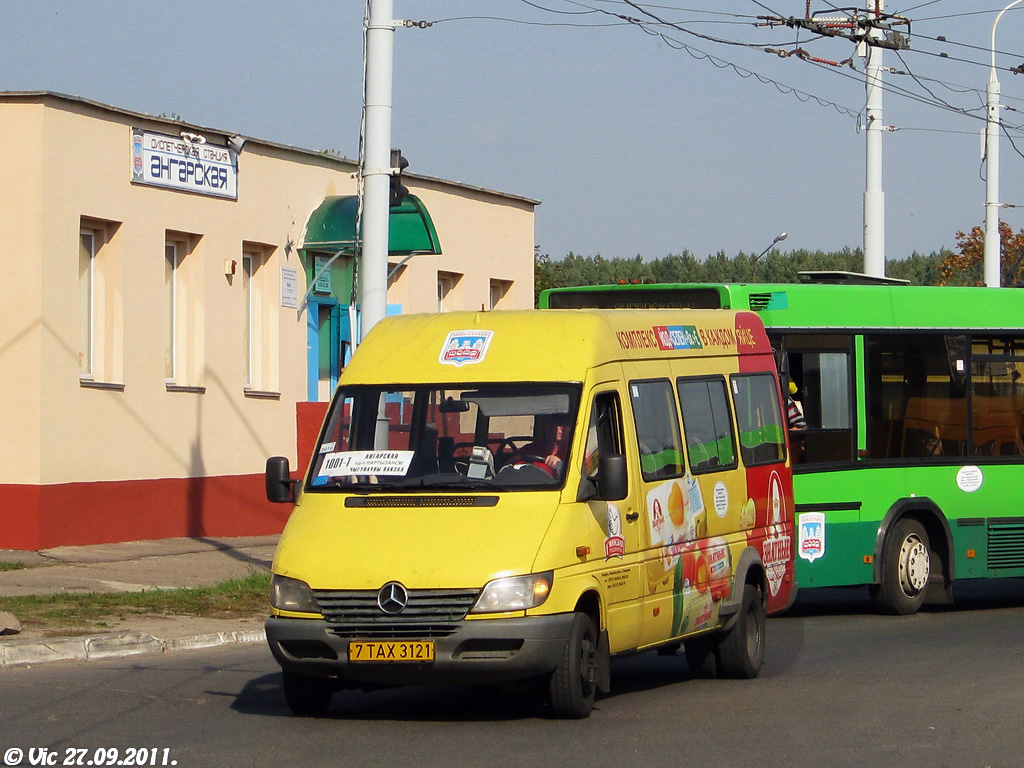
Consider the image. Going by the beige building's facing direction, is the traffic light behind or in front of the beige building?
in front

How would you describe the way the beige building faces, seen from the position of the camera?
facing the viewer and to the right of the viewer

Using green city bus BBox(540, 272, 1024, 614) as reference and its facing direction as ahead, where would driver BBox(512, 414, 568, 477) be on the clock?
The driver is roughly at 11 o'clock from the green city bus.

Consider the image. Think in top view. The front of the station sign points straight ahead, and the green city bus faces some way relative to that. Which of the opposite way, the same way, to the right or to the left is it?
to the right

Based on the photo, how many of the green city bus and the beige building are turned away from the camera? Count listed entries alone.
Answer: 0

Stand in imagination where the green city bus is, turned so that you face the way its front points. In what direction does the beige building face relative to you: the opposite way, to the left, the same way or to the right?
to the left

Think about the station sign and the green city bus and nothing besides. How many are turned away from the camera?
0

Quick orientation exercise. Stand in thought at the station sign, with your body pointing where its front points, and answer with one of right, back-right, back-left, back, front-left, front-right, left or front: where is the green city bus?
front

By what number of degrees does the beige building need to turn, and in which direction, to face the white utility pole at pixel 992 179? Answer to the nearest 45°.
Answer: approximately 90° to its left

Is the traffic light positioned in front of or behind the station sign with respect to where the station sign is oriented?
in front

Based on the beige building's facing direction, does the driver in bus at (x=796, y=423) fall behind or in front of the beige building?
in front

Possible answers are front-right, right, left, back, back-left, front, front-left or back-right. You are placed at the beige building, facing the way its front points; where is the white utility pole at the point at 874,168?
front-left

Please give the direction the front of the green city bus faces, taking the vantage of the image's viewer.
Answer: facing the viewer and to the left of the viewer

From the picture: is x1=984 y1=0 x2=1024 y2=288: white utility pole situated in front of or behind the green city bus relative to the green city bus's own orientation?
behind
